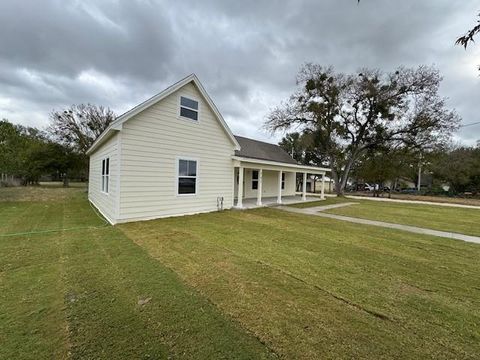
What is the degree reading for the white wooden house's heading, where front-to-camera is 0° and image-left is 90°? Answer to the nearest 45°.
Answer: approximately 315°

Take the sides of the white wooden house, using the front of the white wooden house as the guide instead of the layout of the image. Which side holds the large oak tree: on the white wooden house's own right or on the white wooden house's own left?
on the white wooden house's own left
